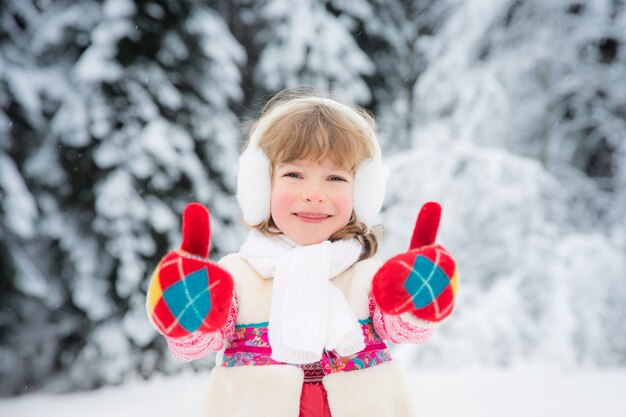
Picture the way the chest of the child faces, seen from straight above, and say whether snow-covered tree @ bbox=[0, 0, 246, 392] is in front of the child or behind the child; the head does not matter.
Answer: behind

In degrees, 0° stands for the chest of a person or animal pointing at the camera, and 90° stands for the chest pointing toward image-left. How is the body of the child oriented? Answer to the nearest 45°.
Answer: approximately 0°
